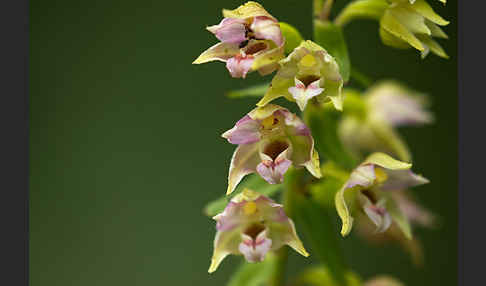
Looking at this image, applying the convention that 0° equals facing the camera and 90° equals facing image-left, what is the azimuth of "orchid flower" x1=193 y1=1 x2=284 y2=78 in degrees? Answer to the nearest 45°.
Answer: approximately 45°

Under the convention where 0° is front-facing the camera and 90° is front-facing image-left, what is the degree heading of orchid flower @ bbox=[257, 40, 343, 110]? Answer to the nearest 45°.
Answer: approximately 0°
